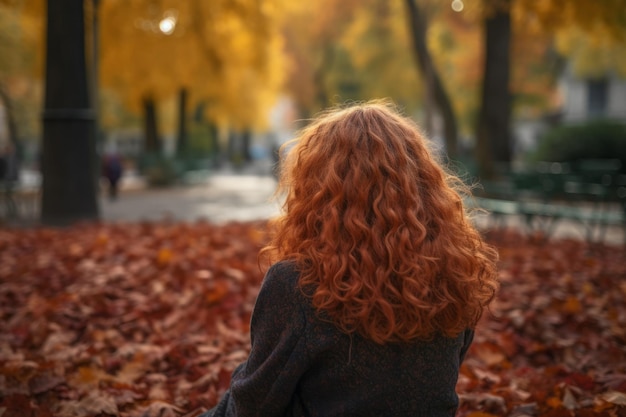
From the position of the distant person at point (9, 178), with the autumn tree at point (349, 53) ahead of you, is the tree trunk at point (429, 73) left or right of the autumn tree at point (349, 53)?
right

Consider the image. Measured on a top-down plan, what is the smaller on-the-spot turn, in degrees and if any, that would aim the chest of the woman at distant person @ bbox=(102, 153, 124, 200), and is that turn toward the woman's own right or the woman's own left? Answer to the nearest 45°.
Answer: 0° — they already face them

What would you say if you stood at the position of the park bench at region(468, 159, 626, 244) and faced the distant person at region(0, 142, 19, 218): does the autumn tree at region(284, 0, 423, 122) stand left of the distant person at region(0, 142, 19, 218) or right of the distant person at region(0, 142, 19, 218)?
right

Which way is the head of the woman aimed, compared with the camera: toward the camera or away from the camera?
away from the camera

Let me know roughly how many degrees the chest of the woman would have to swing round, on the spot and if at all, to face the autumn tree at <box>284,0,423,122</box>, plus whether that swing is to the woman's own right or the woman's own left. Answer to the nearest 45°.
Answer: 0° — they already face it

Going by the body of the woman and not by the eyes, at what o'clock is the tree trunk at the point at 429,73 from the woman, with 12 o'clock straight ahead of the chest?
The tree trunk is roughly at 12 o'clock from the woman.

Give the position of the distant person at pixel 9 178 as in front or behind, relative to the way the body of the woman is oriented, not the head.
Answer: in front

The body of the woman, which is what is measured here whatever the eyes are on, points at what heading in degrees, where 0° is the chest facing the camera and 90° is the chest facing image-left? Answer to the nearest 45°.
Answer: approximately 180°

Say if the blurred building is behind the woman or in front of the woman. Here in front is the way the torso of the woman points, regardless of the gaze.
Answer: in front

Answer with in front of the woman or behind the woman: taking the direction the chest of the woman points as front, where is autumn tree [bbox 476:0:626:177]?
in front
